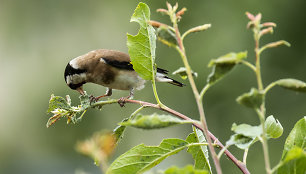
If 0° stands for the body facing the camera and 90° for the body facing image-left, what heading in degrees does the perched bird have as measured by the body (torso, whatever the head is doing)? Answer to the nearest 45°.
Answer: approximately 90°
